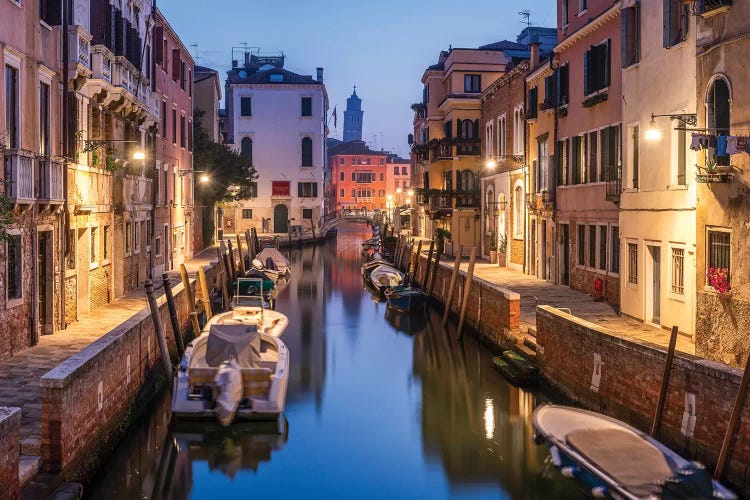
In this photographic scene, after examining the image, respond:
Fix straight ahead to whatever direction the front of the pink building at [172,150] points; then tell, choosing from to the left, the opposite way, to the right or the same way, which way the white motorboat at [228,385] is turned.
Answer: to the left

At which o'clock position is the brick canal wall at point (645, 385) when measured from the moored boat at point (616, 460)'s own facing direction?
The brick canal wall is roughly at 2 o'clock from the moored boat.

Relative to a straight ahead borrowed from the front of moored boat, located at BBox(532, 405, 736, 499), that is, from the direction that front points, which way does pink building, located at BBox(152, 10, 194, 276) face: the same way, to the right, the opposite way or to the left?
to the right

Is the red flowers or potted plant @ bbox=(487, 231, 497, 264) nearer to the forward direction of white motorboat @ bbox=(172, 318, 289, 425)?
the potted plant

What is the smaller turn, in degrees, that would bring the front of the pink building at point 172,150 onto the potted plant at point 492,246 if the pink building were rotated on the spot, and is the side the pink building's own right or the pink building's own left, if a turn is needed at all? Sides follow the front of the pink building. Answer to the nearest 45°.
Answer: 0° — it already faces it

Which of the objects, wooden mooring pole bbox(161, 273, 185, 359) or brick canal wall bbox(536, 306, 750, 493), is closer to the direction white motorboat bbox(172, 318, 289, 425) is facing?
the wooden mooring pole

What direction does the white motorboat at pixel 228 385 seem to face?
away from the camera

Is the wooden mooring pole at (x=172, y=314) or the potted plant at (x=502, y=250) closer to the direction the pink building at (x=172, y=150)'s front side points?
the potted plant

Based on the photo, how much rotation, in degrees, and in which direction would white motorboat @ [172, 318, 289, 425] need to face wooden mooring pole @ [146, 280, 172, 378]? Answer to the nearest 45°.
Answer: approximately 45° to its left

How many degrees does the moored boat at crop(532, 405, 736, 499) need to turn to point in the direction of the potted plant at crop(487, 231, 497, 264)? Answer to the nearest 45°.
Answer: approximately 45° to its right

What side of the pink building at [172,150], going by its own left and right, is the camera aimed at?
right

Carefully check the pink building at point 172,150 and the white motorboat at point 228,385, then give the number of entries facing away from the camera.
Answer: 1

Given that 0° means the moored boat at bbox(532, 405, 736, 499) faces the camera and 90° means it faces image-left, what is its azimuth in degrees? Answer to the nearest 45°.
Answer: approximately 135°
